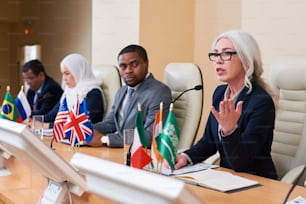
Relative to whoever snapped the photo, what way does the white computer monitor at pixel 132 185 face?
facing away from the viewer and to the right of the viewer

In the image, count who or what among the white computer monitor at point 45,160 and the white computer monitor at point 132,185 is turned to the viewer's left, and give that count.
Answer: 0

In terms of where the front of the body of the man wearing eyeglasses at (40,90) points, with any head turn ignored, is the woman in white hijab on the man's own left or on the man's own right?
on the man's own left

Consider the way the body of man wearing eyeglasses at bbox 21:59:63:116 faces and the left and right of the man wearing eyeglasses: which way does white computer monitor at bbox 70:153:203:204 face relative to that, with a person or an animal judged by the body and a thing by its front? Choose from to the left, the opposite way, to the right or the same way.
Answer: the opposite way

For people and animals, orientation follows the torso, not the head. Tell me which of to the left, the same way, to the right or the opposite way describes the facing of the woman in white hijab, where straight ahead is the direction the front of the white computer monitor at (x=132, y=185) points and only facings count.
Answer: the opposite way

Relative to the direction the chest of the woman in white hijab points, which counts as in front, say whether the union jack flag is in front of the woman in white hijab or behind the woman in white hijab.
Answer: in front
